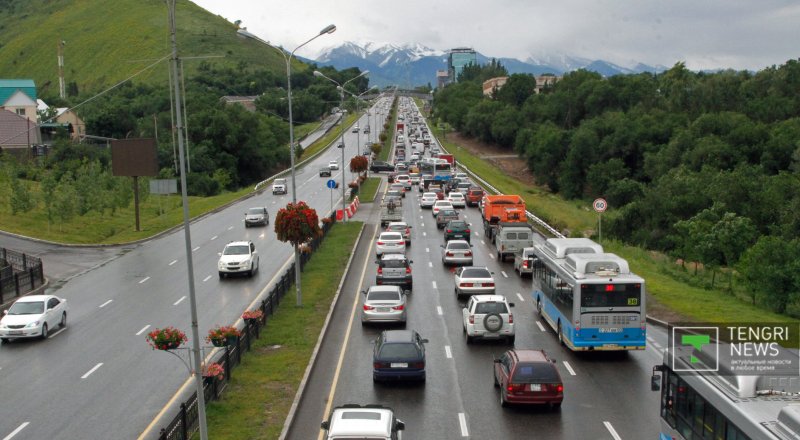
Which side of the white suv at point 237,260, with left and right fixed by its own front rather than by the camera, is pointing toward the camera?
front

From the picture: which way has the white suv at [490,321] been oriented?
away from the camera

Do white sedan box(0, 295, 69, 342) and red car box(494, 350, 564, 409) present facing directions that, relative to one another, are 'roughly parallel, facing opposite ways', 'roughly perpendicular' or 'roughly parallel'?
roughly parallel, facing opposite ways

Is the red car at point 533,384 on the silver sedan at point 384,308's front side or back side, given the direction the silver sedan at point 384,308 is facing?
on the back side

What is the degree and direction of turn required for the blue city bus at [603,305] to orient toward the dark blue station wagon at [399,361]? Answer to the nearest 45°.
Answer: approximately 135° to its left

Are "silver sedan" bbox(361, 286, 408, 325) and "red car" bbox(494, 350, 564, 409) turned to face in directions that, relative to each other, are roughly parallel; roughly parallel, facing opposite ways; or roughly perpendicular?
roughly parallel

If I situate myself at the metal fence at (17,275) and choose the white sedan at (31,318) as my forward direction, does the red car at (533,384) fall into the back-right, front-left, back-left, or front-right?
front-left

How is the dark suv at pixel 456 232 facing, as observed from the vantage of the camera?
facing away from the viewer

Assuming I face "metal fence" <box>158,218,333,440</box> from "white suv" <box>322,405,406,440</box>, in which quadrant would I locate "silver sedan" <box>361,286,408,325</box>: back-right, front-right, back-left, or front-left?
front-right

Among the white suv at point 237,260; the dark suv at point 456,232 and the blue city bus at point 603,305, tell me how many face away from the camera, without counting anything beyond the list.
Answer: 2

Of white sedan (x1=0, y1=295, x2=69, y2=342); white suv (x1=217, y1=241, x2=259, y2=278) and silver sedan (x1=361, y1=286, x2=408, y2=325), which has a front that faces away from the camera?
the silver sedan

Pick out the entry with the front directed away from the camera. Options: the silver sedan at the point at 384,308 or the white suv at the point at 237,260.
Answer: the silver sedan

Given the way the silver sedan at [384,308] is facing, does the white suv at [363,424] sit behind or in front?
behind

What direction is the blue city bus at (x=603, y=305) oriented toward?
away from the camera

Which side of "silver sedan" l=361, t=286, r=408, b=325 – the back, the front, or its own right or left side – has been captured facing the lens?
back

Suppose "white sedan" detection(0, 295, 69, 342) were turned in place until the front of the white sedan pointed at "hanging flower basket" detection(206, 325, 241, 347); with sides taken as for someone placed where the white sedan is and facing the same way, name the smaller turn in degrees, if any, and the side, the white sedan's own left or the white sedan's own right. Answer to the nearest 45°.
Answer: approximately 90° to the white sedan's own left

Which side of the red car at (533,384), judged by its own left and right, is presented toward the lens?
back

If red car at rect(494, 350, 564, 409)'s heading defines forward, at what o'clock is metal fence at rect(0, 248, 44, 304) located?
The metal fence is roughly at 10 o'clock from the red car.

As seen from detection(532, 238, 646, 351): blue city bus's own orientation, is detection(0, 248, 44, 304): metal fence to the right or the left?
on its left
